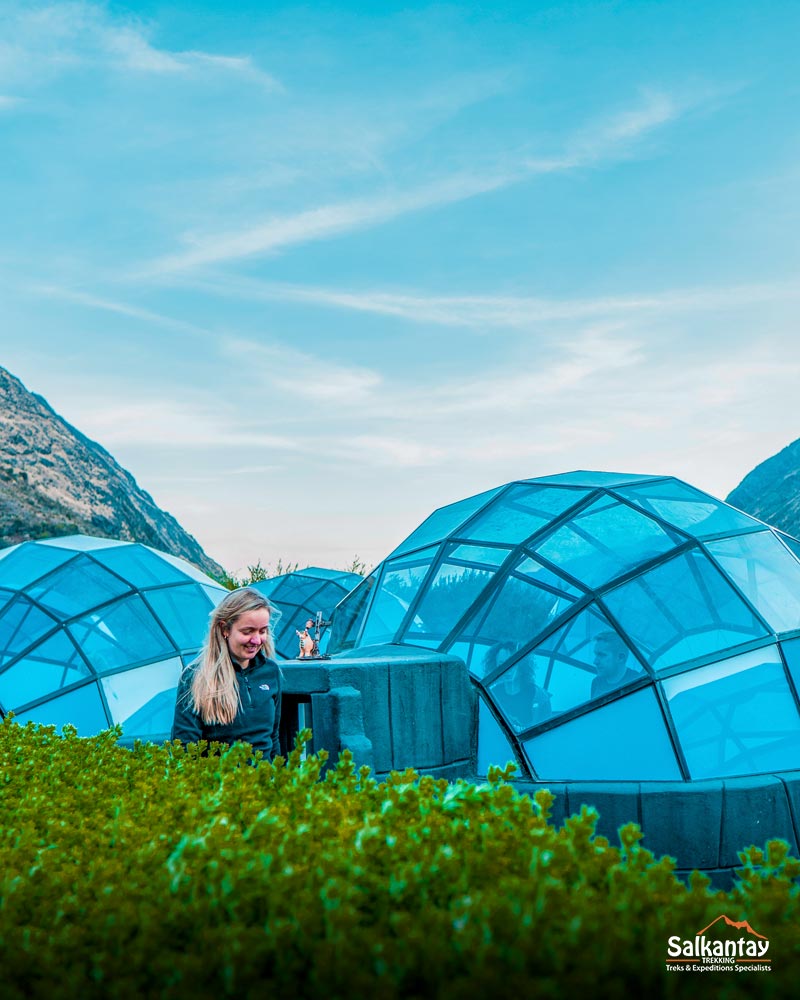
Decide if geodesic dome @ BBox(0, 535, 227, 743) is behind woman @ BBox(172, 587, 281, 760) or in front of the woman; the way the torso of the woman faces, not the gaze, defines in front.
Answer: behind

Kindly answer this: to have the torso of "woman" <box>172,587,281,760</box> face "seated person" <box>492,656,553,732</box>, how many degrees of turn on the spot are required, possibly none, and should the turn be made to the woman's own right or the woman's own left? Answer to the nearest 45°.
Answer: approximately 90° to the woman's own left

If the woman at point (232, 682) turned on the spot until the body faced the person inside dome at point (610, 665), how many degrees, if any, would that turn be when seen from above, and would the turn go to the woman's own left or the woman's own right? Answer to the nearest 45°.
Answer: approximately 90° to the woman's own left

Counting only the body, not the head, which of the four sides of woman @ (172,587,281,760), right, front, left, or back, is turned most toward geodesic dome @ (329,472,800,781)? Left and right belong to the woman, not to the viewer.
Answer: left

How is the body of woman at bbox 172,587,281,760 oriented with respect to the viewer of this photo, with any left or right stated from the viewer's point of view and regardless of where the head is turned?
facing the viewer and to the right of the viewer

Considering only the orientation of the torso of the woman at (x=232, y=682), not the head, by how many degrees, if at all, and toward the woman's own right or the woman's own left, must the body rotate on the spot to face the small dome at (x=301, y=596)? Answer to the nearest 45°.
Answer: approximately 135° to the woman's own left
